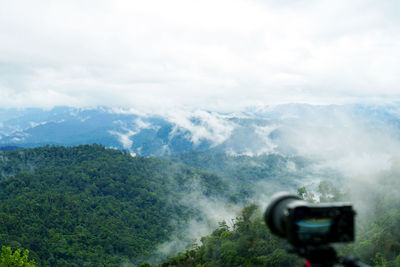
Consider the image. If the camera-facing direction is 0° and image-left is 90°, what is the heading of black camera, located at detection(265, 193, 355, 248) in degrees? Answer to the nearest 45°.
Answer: approximately 135°
